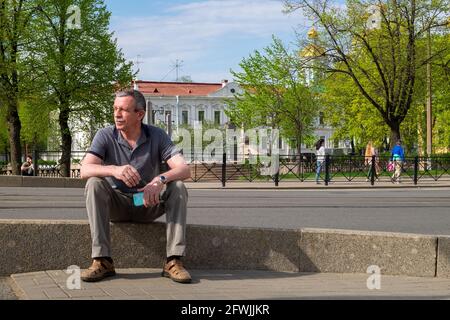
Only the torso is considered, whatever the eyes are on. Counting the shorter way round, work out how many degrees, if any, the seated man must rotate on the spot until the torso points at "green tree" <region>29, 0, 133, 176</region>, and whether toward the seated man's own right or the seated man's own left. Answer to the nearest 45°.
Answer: approximately 180°

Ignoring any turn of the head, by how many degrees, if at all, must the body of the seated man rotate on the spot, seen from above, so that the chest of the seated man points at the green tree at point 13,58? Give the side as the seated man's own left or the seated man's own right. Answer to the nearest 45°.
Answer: approximately 180°

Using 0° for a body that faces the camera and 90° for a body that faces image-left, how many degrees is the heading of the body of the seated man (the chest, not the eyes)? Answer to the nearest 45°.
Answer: approximately 0°

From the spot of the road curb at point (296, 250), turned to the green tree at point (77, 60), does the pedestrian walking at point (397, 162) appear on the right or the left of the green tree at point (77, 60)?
right

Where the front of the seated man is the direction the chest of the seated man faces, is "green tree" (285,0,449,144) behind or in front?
behind

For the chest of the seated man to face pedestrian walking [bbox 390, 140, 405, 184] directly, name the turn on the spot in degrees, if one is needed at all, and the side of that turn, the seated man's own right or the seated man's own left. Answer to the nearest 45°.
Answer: approximately 135° to the seated man's own left
